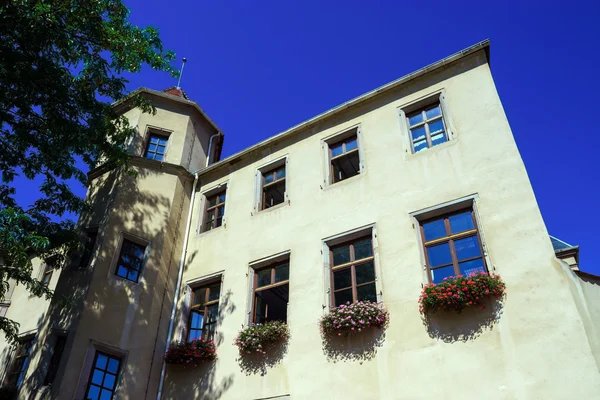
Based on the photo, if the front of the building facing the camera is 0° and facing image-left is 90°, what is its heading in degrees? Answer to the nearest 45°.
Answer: approximately 45°

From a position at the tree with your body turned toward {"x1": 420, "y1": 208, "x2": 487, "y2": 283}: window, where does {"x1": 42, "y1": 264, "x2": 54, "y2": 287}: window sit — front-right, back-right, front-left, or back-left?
back-left
